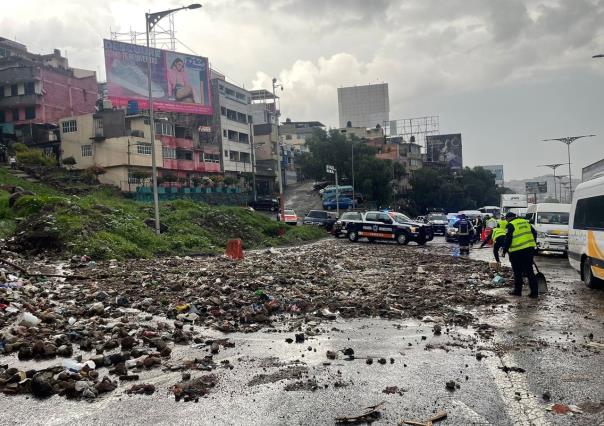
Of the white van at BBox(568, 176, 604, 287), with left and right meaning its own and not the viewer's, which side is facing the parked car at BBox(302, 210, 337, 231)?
back

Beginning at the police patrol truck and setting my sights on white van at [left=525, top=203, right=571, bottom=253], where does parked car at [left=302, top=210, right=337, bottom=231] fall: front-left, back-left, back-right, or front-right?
back-left

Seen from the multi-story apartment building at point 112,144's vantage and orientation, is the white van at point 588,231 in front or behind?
in front

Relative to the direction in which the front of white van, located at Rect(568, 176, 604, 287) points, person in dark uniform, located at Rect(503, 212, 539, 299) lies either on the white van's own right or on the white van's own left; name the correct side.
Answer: on the white van's own right

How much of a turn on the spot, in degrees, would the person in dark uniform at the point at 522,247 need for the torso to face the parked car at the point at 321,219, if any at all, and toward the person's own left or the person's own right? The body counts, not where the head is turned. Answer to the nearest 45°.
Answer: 0° — they already face it

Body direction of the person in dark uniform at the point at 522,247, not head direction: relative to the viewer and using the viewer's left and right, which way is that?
facing away from the viewer and to the left of the viewer

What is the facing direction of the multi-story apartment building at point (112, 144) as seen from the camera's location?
facing the viewer and to the right of the viewer

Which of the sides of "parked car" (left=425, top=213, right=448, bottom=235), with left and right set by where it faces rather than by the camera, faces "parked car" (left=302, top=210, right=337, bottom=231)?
right

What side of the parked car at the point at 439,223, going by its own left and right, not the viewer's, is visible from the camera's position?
front

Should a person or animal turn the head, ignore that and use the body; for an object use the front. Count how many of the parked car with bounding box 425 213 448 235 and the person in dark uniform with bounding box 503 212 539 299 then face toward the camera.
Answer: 1

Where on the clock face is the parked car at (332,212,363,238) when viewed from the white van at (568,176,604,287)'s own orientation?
The parked car is roughly at 6 o'clock from the white van.

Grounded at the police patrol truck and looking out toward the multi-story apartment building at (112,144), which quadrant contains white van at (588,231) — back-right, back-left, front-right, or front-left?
back-left

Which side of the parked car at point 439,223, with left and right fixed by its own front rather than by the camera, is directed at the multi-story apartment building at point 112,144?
right
